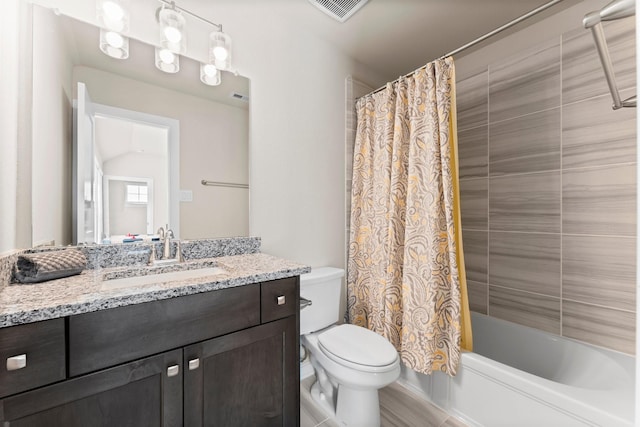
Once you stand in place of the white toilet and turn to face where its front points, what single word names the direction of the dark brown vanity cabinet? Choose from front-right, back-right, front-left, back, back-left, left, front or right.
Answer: right

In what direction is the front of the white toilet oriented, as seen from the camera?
facing the viewer and to the right of the viewer
